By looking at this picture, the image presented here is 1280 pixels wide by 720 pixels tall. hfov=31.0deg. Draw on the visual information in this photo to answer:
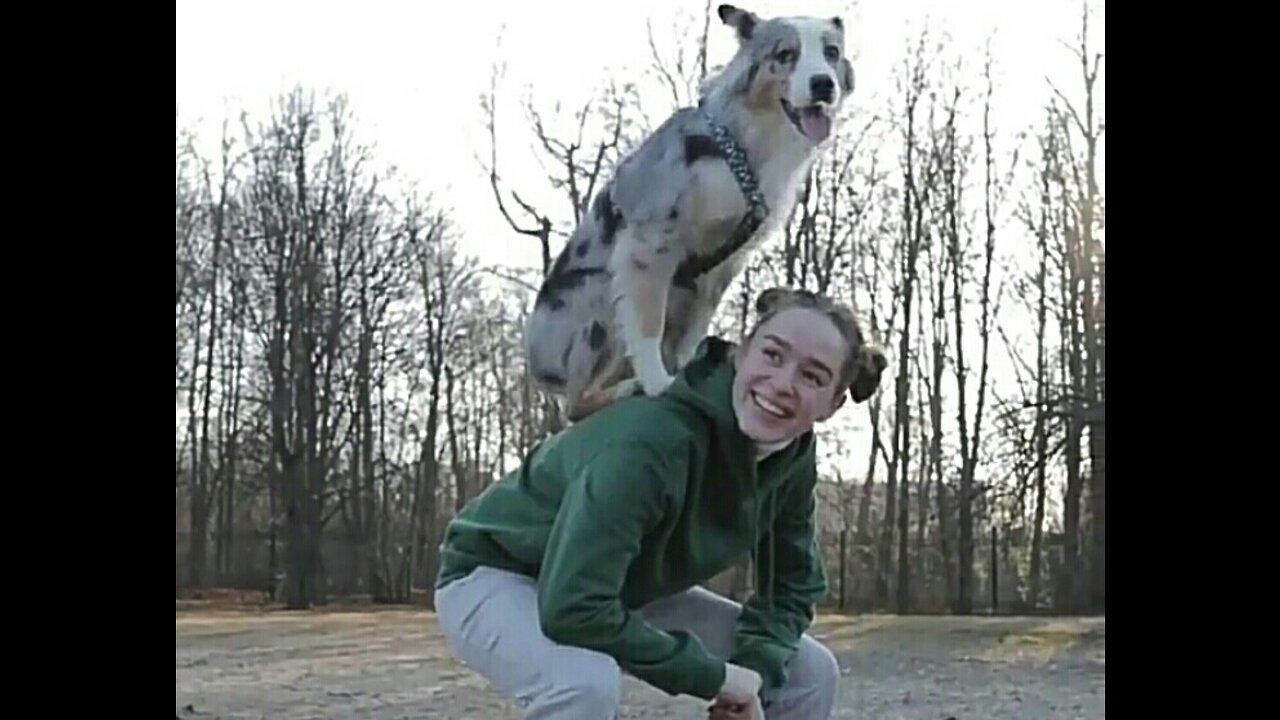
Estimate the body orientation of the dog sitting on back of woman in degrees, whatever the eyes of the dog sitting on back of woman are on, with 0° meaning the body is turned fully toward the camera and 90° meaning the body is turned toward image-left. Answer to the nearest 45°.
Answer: approximately 315°

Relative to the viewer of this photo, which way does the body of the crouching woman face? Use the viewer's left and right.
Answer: facing the viewer and to the right of the viewer
